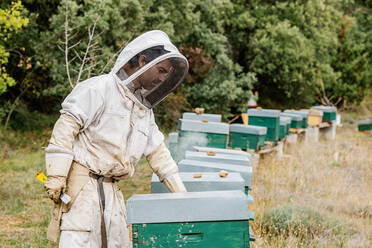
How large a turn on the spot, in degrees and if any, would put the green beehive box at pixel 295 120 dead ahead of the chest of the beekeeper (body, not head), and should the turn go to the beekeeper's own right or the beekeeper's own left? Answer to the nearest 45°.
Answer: approximately 90° to the beekeeper's own left

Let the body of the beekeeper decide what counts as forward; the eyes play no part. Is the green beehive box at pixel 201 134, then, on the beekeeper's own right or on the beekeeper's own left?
on the beekeeper's own left

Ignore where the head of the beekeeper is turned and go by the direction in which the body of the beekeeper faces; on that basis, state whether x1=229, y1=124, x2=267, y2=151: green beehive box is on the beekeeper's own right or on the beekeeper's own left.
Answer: on the beekeeper's own left

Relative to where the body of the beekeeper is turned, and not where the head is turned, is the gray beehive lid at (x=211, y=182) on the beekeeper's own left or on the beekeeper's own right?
on the beekeeper's own left

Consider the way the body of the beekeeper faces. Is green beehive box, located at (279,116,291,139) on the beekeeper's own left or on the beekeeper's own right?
on the beekeeper's own left

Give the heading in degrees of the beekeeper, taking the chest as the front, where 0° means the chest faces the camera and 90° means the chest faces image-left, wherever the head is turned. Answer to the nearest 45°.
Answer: approximately 315°

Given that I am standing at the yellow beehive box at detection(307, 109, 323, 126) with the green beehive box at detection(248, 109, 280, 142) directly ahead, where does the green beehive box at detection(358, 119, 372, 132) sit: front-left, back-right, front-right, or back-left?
back-left
